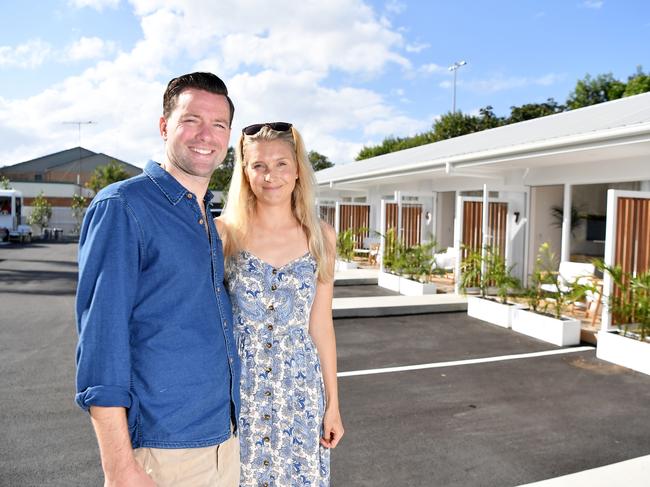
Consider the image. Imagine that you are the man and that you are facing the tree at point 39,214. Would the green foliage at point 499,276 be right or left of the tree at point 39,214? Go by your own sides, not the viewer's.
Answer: right

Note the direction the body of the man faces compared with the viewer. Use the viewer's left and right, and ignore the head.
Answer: facing the viewer and to the right of the viewer

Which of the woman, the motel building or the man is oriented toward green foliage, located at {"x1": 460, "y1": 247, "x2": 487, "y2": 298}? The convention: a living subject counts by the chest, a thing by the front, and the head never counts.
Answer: the motel building

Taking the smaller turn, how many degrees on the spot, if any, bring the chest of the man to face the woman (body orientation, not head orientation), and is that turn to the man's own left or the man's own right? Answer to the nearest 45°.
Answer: approximately 90° to the man's own left

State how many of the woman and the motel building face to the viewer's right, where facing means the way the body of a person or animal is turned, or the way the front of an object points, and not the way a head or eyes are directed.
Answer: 0

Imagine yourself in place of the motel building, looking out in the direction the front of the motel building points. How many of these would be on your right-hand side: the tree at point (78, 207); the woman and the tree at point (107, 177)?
2

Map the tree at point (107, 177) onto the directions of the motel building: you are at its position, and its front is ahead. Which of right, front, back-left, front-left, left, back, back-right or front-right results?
right

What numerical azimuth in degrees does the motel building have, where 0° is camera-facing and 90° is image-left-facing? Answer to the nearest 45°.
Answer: approximately 45°

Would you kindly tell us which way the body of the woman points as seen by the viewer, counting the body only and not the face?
toward the camera

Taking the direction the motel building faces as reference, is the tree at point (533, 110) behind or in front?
behind

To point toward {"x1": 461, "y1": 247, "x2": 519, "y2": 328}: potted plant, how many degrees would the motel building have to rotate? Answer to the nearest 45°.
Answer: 0° — it already faces it

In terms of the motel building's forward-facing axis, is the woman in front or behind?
in front

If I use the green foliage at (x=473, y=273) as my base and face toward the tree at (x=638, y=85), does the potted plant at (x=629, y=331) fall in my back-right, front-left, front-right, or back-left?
back-right

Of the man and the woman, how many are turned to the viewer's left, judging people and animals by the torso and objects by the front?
0

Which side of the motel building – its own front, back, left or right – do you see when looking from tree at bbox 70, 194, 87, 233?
right

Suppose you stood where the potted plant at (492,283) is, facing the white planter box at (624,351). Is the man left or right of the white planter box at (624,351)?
right

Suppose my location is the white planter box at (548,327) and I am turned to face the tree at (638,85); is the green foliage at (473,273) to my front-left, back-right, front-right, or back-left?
front-left
